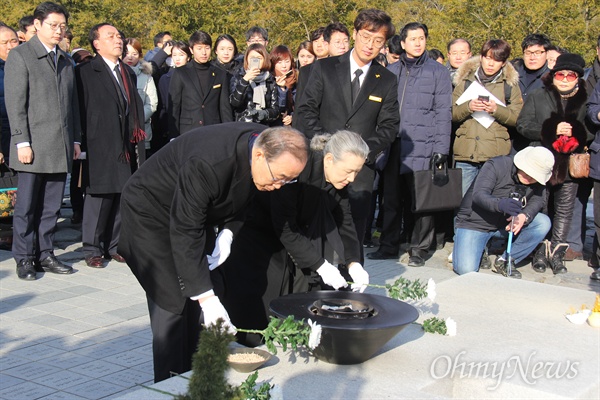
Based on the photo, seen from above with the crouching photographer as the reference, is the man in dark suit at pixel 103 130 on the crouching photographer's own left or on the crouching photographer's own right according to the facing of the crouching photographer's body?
on the crouching photographer's own right

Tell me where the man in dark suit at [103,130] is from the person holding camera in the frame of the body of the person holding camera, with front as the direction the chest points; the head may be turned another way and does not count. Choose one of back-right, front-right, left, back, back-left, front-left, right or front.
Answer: front-right

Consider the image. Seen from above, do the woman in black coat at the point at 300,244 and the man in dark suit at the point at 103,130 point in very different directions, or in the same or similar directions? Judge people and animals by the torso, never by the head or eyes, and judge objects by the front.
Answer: same or similar directions

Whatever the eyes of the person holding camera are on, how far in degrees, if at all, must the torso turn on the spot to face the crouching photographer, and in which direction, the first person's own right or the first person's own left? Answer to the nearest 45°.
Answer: approximately 45° to the first person's own left

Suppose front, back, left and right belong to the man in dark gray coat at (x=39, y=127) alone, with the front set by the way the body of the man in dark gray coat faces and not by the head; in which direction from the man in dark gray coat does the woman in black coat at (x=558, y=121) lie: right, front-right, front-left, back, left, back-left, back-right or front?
front-left

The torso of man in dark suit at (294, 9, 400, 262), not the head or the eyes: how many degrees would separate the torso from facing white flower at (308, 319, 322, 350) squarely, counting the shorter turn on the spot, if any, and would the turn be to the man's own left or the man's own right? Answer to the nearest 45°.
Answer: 0° — they already face it

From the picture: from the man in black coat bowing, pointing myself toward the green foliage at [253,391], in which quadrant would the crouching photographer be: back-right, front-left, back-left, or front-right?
back-left

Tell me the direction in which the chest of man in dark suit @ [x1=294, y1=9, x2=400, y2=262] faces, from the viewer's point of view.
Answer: toward the camera

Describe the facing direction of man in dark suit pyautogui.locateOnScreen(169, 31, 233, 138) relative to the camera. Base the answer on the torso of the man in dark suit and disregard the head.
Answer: toward the camera

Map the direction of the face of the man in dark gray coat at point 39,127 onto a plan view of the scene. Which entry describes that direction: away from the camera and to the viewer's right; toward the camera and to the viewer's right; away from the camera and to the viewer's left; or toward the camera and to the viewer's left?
toward the camera and to the viewer's right

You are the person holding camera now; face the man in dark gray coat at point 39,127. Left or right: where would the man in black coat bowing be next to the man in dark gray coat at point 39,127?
left

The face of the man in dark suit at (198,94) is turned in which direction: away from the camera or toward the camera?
toward the camera

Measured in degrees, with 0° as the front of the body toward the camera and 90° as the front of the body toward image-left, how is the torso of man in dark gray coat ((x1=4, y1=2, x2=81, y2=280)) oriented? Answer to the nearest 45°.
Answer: approximately 315°
